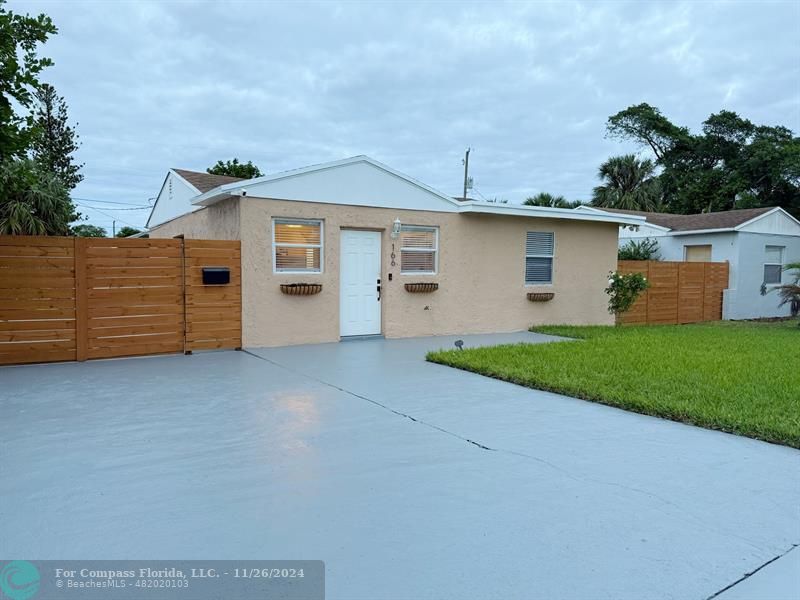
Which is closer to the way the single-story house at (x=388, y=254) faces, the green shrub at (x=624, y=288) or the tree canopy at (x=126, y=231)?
the green shrub

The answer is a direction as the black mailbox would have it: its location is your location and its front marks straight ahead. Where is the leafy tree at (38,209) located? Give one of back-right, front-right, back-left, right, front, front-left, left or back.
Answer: back-right

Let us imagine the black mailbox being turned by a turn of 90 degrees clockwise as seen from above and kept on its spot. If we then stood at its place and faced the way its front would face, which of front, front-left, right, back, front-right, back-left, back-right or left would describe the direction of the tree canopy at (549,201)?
back-right

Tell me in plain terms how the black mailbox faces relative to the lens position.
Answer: facing the viewer

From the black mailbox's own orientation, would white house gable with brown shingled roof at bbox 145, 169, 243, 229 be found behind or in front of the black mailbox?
behind

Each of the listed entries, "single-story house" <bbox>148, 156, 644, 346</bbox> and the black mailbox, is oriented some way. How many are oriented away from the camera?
0

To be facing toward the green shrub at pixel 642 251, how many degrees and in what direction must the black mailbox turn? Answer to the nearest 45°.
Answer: approximately 90° to its left

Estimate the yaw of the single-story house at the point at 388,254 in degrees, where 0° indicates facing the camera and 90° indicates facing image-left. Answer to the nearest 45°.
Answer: approximately 315°

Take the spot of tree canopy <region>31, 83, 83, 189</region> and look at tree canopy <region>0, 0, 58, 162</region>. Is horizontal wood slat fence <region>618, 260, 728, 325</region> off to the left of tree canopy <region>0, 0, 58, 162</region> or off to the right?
left

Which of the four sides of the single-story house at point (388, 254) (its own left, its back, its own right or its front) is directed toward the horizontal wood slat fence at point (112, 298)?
right
